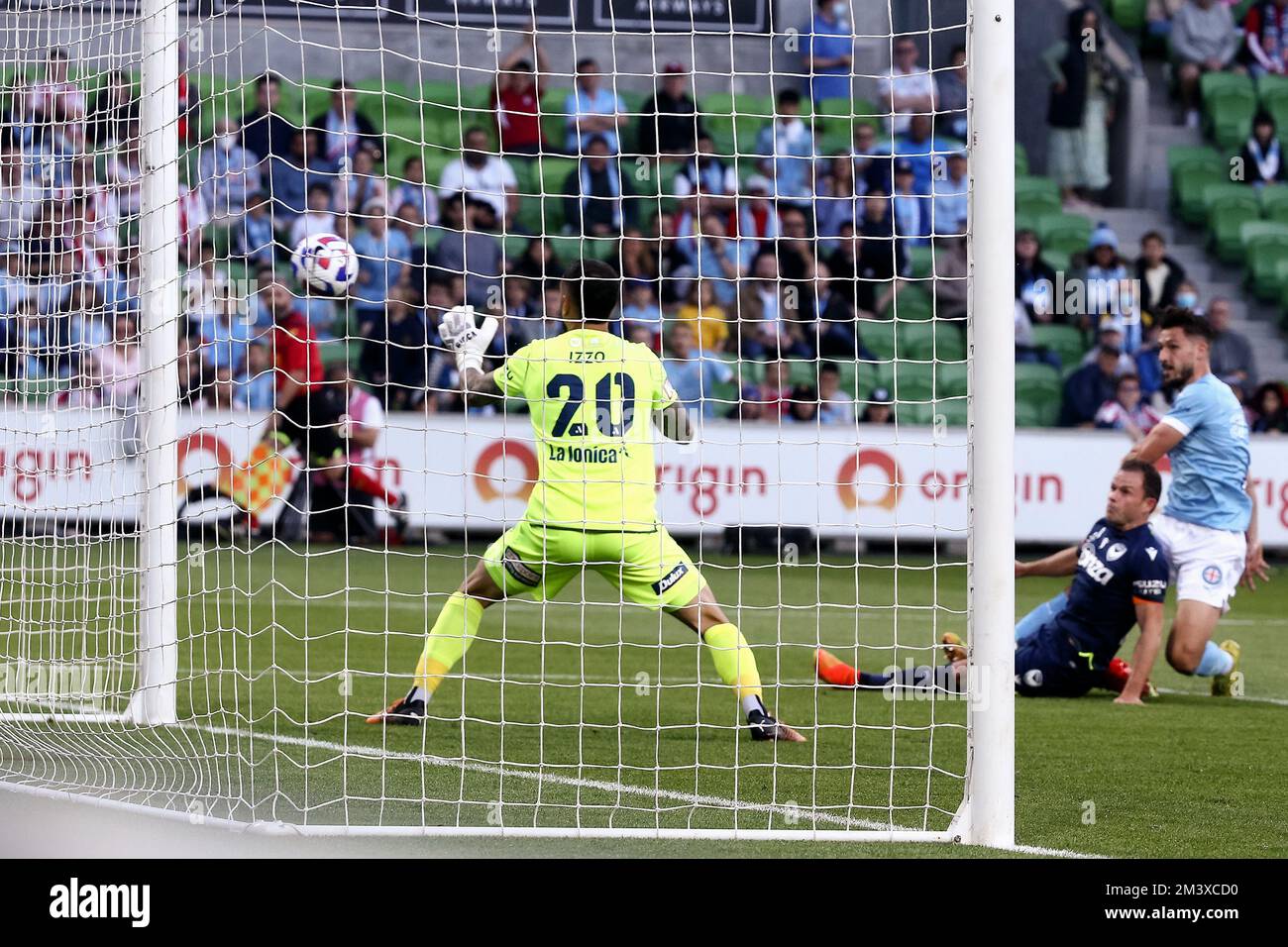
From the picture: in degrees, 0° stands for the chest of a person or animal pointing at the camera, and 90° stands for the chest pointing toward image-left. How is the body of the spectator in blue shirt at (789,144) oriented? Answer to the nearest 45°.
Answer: approximately 0°

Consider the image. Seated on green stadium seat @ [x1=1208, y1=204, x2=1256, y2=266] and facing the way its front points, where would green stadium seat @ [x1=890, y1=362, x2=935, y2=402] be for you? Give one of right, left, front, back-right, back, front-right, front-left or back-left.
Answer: front-right

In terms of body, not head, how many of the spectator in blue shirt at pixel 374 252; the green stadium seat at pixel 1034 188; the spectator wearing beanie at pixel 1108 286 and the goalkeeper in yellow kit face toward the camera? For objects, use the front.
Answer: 3

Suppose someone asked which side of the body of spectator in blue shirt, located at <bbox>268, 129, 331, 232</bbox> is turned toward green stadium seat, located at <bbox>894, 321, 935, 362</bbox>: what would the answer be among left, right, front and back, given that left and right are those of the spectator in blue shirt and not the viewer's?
left

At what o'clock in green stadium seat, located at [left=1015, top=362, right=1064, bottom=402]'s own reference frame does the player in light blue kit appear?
The player in light blue kit is roughly at 12 o'clock from the green stadium seat.

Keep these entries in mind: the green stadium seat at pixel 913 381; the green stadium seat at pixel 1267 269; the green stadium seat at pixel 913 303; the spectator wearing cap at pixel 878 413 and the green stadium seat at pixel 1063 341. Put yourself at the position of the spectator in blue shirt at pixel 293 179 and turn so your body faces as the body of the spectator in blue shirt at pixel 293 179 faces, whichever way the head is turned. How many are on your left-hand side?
5

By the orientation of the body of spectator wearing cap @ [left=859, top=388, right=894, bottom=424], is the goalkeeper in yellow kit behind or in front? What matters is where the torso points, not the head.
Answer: in front

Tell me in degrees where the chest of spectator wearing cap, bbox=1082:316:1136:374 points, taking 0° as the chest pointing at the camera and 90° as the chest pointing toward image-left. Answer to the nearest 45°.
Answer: approximately 0°

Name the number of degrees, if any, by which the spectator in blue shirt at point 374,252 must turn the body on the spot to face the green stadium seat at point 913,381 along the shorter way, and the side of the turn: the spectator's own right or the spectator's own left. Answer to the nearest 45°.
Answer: approximately 90° to the spectator's own left
